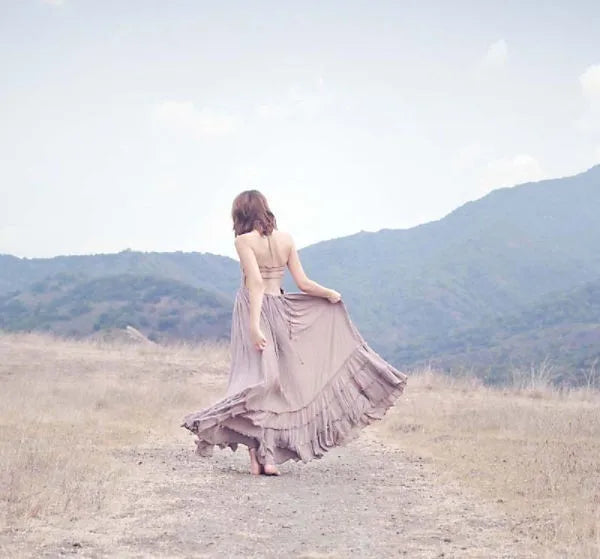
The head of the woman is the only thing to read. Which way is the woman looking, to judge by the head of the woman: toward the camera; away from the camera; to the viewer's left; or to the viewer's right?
away from the camera

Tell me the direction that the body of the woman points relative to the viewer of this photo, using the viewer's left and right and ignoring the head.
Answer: facing away from the viewer and to the left of the viewer
